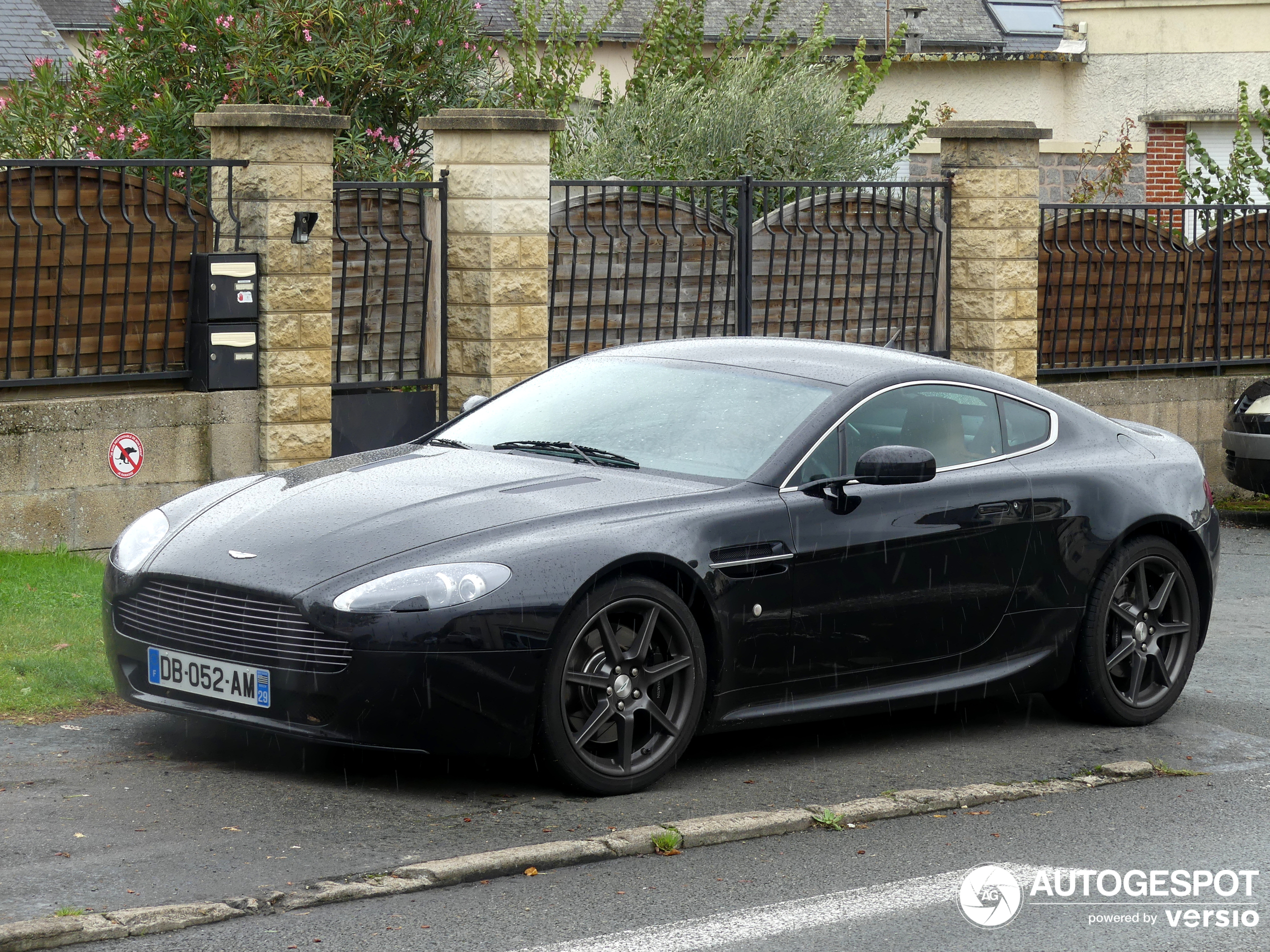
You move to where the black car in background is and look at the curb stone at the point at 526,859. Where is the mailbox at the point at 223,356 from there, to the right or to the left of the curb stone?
right

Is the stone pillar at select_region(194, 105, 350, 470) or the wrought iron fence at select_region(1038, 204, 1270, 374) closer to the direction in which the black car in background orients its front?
the stone pillar

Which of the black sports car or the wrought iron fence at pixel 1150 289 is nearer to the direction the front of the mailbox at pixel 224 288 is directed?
the black sports car

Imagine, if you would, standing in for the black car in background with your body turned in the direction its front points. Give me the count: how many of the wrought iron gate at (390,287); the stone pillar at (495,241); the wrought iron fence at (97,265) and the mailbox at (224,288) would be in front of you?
4

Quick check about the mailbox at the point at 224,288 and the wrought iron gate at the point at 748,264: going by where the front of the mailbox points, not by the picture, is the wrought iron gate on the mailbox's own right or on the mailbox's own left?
on the mailbox's own left

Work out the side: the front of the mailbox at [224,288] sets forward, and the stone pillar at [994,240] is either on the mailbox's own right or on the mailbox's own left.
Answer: on the mailbox's own left

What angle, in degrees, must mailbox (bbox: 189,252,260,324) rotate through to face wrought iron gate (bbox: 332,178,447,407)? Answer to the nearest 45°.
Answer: approximately 135° to its left

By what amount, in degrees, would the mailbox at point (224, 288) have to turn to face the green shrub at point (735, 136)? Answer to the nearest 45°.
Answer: approximately 135° to its left
